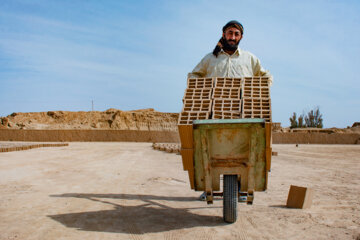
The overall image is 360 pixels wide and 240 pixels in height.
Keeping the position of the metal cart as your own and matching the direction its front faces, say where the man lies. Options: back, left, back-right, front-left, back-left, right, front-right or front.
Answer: back

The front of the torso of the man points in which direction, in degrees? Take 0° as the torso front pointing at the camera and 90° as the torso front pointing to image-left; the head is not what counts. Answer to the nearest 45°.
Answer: approximately 0°

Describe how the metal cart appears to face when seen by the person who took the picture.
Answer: facing the viewer

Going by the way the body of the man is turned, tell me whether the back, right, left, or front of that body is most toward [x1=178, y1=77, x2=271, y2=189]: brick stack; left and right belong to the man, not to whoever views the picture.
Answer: front

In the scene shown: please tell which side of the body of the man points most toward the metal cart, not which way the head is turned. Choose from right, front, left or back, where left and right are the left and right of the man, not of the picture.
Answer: front

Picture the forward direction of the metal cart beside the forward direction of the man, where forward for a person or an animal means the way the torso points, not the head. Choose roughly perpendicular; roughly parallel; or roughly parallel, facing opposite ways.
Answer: roughly parallel

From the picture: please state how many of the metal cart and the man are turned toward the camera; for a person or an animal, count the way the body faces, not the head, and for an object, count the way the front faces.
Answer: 2

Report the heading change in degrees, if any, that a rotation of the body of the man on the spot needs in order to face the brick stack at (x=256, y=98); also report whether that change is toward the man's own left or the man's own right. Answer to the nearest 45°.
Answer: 0° — they already face it

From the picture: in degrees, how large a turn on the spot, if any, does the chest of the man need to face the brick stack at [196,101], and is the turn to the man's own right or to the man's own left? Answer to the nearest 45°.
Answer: approximately 45° to the man's own right
